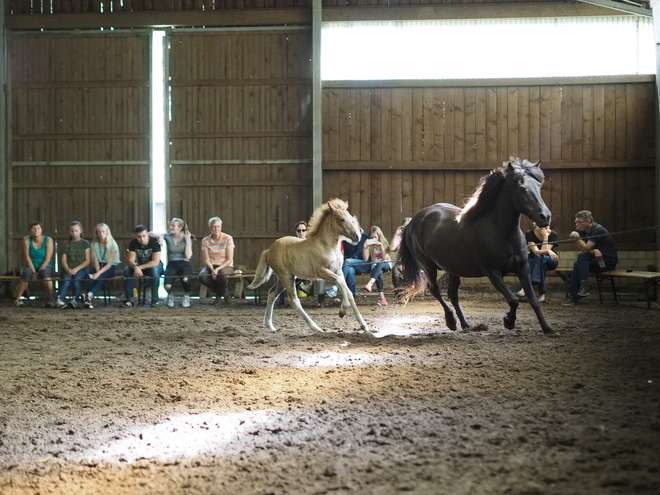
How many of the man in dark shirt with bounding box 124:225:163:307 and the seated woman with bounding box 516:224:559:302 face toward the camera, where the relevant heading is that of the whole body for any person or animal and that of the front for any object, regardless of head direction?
2

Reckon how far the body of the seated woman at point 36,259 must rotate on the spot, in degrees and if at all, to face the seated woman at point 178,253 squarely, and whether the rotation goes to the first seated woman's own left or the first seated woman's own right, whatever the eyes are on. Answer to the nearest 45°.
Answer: approximately 45° to the first seated woman's own left

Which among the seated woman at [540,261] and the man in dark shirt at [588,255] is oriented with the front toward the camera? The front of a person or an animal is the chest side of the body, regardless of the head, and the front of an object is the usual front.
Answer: the seated woman

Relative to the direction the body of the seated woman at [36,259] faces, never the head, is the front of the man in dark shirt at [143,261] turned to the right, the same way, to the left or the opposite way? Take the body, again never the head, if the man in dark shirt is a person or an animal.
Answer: the same way

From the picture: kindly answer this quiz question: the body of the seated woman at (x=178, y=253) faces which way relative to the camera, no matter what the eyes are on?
toward the camera

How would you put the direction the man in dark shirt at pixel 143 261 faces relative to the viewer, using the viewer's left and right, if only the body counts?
facing the viewer

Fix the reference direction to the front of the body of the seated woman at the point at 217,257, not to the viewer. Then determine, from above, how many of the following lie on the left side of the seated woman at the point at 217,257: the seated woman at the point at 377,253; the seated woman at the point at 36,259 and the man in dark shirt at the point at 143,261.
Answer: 1

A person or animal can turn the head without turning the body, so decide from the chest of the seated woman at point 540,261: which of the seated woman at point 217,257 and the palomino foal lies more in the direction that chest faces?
the palomino foal

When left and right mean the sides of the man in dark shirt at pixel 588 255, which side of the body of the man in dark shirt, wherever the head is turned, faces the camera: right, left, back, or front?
left

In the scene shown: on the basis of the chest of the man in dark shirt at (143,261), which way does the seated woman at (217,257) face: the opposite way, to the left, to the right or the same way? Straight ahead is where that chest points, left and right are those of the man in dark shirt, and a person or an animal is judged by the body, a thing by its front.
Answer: the same way

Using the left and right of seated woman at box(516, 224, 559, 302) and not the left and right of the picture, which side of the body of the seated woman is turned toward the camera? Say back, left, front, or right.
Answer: front

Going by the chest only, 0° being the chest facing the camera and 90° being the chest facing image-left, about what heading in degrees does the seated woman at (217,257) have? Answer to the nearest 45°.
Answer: approximately 0°

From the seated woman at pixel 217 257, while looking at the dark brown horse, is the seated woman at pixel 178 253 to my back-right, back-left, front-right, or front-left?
back-right
